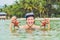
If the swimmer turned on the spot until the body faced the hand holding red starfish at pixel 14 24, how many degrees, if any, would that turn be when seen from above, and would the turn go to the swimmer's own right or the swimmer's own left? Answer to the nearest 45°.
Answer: approximately 135° to the swimmer's own right

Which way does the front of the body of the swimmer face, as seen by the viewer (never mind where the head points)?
toward the camera
